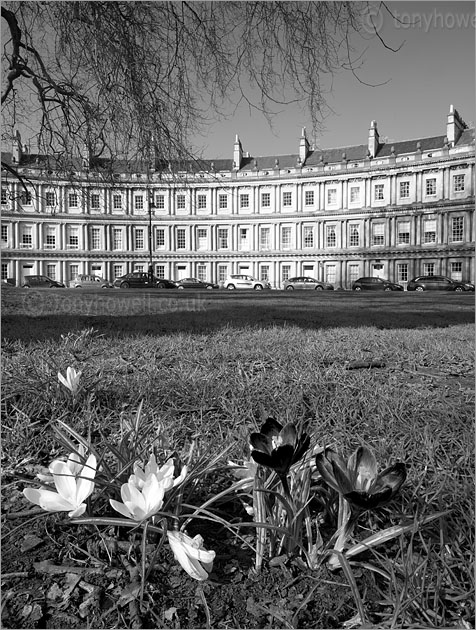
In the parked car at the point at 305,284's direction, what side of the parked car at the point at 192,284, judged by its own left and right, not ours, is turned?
front

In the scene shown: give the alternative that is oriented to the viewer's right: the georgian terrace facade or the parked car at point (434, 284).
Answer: the parked car

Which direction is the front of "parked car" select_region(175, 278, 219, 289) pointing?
to the viewer's right

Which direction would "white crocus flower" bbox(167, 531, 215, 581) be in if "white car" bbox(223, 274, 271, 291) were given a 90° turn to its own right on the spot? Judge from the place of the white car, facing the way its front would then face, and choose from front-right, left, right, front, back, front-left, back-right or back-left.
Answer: front

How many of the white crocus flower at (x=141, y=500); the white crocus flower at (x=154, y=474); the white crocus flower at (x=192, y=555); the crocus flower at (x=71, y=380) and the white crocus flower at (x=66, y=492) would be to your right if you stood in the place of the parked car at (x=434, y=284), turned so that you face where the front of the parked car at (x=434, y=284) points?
5

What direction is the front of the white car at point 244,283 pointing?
to the viewer's right

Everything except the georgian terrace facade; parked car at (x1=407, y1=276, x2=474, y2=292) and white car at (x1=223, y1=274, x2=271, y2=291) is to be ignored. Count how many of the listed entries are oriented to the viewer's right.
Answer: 2

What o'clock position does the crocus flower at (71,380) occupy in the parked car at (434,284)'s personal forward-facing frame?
The crocus flower is roughly at 3 o'clock from the parked car.

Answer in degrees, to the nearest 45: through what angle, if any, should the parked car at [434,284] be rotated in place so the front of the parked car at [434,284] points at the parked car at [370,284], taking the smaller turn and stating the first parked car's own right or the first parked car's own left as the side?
approximately 180°

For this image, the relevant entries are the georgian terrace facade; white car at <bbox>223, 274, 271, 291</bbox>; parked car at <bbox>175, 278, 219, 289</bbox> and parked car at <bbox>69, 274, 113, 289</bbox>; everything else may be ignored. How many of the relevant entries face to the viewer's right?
3

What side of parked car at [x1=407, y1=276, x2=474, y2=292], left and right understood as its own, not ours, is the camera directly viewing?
right
